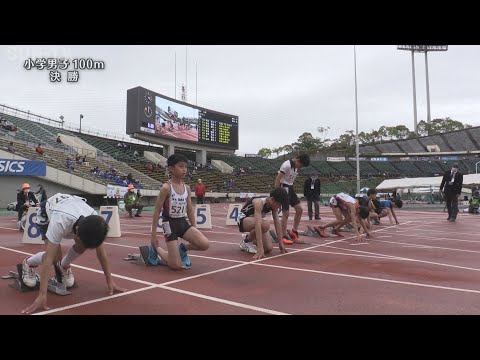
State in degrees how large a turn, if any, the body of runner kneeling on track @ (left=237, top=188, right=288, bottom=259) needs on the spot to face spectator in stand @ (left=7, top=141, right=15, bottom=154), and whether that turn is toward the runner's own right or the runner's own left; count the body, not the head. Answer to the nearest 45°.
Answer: approximately 180°

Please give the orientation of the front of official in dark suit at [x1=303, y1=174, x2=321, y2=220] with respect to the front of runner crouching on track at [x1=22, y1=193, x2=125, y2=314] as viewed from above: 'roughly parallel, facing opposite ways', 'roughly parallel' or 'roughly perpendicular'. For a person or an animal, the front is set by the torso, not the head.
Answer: roughly perpendicular

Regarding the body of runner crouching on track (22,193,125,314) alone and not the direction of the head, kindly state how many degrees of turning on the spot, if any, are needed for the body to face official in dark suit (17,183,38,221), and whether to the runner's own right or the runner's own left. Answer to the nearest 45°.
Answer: approximately 135° to the runner's own left

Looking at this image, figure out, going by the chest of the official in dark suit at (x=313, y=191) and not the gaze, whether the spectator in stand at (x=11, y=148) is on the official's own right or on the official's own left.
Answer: on the official's own right

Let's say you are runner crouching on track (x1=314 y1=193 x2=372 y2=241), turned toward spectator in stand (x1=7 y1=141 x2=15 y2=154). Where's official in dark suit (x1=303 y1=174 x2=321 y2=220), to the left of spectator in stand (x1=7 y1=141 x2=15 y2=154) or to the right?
right

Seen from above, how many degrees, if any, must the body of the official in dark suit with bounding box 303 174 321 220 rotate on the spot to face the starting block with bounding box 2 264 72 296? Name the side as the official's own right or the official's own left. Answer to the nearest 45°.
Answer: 0° — they already face it
